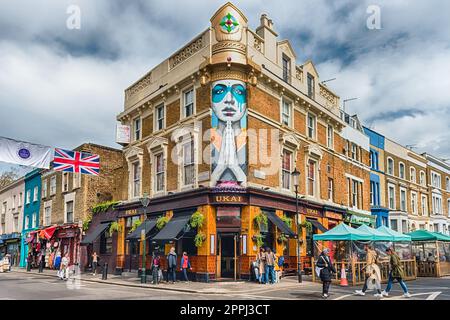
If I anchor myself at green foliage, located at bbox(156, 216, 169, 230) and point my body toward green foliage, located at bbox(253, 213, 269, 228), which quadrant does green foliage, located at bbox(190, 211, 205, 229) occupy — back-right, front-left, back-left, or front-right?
front-right

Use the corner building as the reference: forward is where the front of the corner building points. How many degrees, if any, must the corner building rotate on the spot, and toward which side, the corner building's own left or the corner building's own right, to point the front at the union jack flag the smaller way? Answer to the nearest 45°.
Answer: approximately 90° to the corner building's own right

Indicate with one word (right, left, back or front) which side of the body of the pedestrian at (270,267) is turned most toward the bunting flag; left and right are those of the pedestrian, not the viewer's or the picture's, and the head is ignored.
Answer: right

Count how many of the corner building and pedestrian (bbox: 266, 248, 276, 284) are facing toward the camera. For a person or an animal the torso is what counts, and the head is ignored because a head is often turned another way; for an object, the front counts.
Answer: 2

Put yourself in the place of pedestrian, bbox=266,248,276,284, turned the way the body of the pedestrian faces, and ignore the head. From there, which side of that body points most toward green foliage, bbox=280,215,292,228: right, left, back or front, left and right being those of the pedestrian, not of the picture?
back

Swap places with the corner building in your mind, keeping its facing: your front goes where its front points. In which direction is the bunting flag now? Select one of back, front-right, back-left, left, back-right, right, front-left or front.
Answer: right

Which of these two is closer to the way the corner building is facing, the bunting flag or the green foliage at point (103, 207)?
the bunting flag

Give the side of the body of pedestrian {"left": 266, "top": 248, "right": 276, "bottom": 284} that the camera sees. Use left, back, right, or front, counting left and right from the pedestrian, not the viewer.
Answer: front

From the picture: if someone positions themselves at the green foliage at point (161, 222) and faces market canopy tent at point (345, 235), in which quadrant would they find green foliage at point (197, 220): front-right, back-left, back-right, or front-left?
front-right

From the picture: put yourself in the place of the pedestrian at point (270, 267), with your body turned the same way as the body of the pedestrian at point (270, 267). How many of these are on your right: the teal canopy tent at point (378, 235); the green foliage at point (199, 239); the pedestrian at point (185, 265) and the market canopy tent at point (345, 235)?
2

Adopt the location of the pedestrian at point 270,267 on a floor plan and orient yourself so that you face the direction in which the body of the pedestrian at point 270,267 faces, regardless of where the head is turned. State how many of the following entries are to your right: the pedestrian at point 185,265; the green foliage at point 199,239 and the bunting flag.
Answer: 3

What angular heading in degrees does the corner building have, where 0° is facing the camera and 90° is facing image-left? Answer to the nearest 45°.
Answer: approximately 0°
